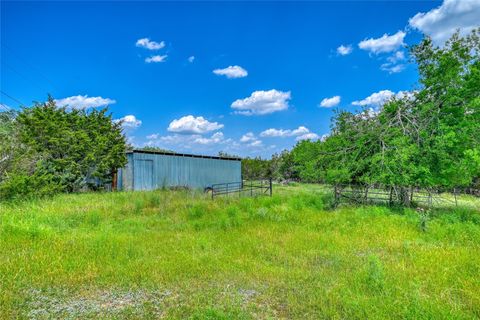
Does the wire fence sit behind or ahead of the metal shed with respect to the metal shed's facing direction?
ahead

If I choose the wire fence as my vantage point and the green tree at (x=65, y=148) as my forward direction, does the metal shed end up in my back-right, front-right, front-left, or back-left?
front-right

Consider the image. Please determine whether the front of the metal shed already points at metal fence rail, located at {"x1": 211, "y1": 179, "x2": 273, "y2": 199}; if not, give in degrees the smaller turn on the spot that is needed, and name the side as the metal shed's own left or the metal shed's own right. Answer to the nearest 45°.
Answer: approximately 45° to the metal shed's own left

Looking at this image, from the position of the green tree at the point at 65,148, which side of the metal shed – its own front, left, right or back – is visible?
right

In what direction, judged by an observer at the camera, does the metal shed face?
facing the viewer and to the right of the viewer

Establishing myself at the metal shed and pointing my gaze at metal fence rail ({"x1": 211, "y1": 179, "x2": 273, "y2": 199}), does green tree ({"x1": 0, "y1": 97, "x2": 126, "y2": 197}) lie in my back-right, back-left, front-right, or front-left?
back-right
